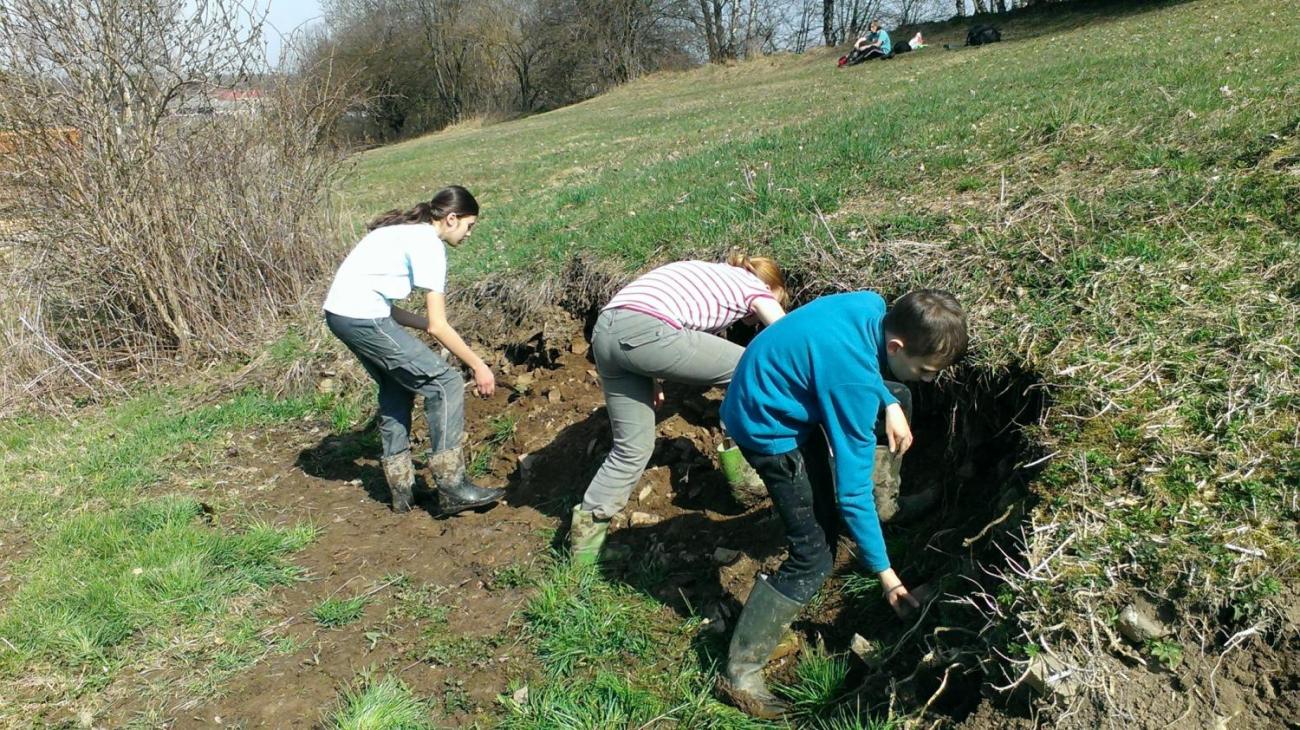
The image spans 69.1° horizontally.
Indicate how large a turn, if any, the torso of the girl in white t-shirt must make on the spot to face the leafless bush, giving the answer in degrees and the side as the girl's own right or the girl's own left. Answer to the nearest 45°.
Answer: approximately 135° to the girl's own left

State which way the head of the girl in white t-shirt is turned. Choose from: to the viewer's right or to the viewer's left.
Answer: to the viewer's right

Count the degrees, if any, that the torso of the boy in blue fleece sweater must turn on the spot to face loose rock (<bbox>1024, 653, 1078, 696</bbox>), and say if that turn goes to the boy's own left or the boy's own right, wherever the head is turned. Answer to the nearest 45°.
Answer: approximately 45° to the boy's own right

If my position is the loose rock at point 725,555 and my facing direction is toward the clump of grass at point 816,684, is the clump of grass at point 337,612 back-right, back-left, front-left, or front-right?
back-right

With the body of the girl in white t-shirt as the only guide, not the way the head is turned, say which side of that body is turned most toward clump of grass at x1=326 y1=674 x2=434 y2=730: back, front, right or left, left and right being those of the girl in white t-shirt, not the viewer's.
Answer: right

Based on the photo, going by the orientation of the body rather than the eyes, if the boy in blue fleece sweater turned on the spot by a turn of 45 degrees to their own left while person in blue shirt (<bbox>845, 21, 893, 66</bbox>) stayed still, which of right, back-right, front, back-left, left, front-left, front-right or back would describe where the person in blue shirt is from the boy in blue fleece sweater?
front-left

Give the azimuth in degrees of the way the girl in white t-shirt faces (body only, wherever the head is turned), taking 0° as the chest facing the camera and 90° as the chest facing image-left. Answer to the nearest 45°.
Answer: approximately 270°

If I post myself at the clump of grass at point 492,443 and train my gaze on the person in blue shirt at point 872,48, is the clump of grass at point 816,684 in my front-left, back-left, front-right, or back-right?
back-right

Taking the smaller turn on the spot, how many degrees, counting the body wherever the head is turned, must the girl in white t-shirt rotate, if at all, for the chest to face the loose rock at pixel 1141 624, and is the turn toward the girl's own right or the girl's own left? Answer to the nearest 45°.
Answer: approximately 45° to the girl's own right

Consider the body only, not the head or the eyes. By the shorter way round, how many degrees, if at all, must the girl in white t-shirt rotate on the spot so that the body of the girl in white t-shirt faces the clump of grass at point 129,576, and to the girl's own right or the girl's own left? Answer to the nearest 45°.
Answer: approximately 180°

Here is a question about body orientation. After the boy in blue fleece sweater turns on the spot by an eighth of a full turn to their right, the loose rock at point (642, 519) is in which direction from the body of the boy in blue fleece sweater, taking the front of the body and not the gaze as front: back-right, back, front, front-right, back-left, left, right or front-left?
back

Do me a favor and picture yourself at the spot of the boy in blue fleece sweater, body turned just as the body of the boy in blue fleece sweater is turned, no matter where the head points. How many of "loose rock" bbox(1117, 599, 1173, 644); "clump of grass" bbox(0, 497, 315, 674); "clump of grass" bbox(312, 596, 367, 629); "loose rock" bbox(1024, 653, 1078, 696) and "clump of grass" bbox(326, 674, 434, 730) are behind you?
3

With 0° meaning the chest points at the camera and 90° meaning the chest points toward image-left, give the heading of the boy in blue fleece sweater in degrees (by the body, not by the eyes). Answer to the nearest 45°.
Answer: approximately 270°

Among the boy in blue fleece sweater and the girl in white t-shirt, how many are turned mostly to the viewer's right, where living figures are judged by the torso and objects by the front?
2
